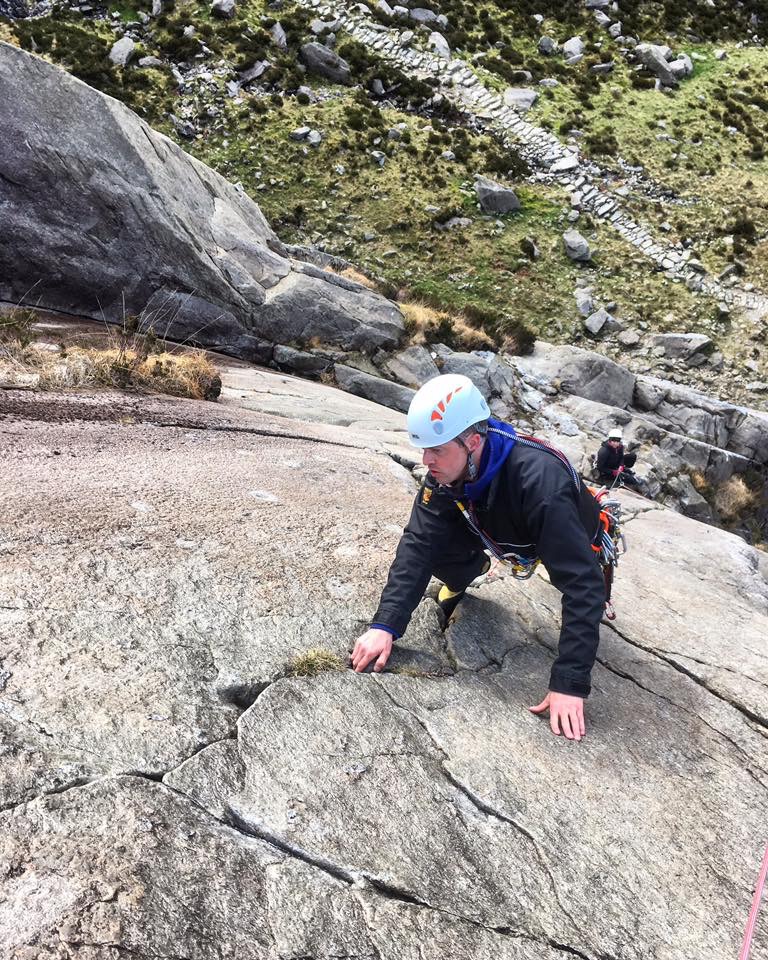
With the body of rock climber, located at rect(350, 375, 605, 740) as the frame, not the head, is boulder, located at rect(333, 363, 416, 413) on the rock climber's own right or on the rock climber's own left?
on the rock climber's own right

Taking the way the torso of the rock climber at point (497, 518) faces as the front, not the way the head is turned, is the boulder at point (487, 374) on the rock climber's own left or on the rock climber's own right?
on the rock climber's own right

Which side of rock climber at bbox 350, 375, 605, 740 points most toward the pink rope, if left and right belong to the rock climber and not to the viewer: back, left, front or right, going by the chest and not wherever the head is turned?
left

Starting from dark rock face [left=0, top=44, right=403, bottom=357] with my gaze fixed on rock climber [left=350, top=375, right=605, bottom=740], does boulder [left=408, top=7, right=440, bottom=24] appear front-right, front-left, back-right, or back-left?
back-left

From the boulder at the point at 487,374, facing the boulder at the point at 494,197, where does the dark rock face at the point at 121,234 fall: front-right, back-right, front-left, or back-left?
back-left

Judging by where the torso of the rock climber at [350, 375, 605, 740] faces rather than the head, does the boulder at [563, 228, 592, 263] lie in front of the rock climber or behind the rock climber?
behind

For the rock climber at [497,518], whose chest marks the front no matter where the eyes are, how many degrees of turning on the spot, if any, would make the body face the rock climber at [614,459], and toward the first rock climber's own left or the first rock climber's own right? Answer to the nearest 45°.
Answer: approximately 135° to the first rock climber's own right

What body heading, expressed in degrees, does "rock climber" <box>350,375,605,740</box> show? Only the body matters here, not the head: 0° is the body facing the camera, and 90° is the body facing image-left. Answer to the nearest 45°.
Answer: approximately 45°
